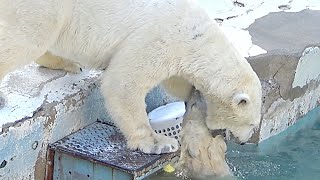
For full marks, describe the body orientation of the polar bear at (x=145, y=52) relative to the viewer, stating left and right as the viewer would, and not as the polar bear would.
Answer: facing to the right of the viewer
